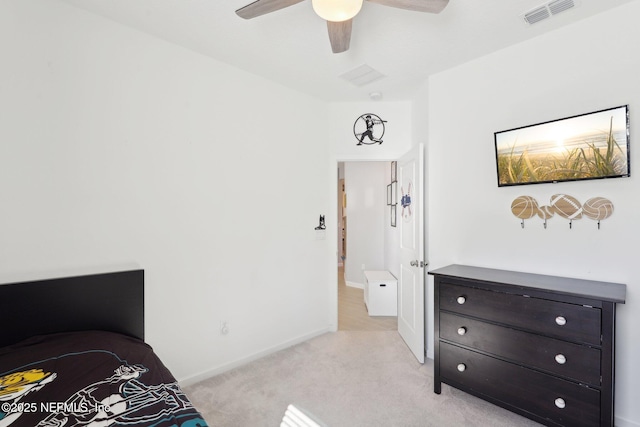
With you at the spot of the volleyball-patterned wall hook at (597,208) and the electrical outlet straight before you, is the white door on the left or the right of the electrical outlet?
right

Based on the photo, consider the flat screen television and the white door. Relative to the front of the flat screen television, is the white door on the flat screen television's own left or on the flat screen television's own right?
on the flat screen television's own right

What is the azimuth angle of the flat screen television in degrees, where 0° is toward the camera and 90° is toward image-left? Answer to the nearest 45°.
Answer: approximately 45°

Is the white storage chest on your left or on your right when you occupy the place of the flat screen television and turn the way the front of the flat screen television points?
on your right

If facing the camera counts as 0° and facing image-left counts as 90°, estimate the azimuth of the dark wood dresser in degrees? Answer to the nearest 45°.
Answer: approximately 45°

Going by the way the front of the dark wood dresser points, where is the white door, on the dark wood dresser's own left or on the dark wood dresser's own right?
on the dark wood dresser's own right
